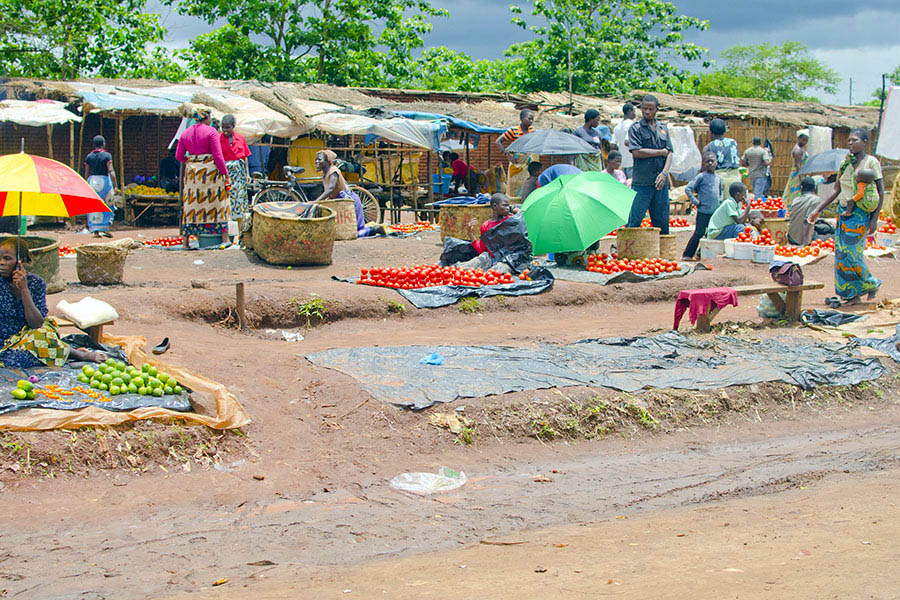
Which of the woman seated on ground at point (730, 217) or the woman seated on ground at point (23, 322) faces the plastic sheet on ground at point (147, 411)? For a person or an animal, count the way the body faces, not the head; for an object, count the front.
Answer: the woman seated on ground at point (23, 322)

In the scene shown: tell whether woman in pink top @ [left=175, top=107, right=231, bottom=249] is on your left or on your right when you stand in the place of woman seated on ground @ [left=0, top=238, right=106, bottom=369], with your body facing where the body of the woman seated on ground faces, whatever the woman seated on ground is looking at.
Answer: on your left

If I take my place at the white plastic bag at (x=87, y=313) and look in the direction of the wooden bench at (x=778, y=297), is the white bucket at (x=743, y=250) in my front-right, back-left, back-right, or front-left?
front-left
